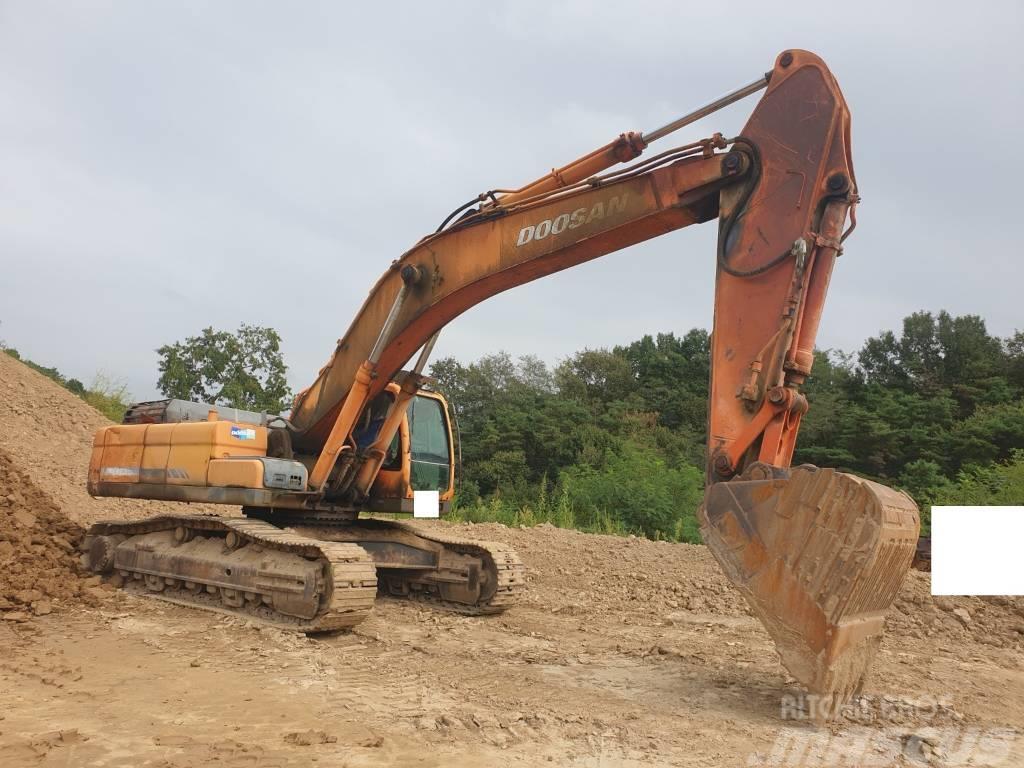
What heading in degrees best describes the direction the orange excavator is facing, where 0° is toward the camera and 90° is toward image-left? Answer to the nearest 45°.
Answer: approximately 315°
